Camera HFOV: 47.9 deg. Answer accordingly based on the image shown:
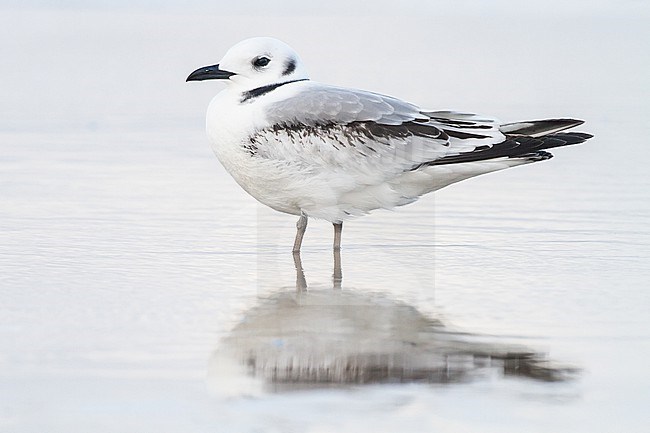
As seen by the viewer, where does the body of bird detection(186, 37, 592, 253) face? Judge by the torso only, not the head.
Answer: to the viewer's left
